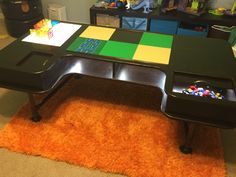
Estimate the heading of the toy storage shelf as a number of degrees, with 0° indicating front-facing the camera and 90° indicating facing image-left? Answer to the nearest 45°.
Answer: approximately 0°

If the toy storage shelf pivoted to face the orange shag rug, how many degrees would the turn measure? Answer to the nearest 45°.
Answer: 0° — it already faces it

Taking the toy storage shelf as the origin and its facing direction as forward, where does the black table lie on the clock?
The black table is roughly at 12 o'clock from the toy storage shelf.
